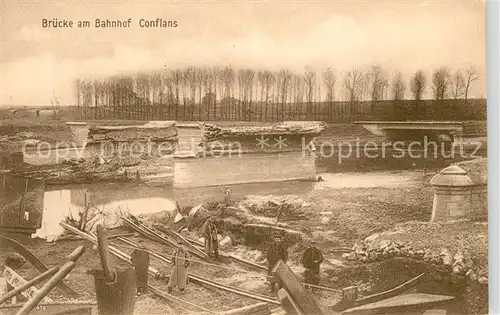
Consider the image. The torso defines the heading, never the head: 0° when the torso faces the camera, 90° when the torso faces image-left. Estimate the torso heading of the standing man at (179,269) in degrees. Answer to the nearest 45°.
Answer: approximately 0°

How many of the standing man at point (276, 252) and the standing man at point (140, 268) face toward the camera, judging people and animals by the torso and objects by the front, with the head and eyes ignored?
2

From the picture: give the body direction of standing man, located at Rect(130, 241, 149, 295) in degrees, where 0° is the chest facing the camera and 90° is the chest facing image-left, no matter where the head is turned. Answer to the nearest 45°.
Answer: approximately 0°

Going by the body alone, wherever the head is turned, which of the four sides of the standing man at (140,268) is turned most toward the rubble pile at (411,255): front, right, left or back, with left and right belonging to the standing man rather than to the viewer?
left

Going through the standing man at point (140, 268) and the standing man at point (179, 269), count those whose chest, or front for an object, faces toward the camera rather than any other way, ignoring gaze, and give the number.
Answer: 2

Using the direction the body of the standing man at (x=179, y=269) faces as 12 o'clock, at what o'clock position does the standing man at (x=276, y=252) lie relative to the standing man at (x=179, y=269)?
the standing man at (x=276, y=252) is roughly at 9 o'clock from the standing man at (x=179, y=269).
